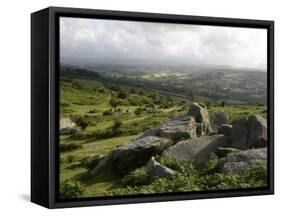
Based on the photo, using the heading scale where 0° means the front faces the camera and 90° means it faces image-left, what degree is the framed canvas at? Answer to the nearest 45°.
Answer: approximately 315°
